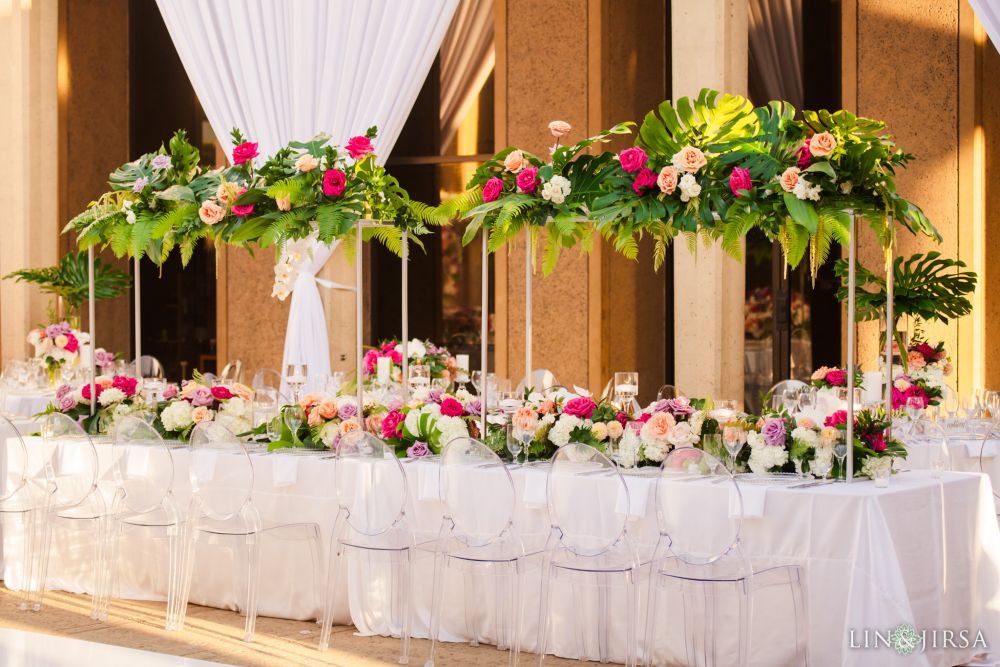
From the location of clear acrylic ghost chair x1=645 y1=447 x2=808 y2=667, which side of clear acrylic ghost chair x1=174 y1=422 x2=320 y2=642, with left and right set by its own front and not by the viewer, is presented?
right

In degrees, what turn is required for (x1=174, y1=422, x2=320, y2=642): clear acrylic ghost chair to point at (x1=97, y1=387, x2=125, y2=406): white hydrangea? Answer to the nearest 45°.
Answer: approximately 90° to its left

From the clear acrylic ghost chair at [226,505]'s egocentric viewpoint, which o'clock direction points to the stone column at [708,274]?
The stone column is roughly at 12 o'clock from the clear acrylic ghost chair.

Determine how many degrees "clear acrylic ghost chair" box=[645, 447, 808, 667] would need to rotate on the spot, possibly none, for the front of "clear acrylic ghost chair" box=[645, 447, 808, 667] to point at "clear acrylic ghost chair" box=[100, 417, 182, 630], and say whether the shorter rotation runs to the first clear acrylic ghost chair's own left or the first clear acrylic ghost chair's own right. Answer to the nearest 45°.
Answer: approximately 135° to the first clear acrylic ghost chair's own left

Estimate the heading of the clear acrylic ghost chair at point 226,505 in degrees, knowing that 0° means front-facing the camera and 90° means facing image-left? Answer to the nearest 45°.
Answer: approximately 225°

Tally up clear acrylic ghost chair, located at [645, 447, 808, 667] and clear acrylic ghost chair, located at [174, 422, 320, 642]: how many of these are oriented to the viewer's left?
0

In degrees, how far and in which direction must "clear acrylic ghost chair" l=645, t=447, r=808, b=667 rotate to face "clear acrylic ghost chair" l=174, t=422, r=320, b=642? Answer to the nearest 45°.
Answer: approximately 135° to its left

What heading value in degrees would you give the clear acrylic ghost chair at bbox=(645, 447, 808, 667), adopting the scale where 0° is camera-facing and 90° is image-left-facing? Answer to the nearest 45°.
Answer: approximately 225°

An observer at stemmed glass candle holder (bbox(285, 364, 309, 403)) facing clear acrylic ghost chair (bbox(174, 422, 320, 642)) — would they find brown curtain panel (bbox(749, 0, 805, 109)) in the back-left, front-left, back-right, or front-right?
back-left

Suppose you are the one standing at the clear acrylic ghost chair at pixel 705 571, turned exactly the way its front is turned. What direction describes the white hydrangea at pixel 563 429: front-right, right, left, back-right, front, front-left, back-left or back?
left

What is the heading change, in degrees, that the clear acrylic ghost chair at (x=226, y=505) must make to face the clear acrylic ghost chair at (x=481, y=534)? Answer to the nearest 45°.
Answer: approximately 90° to its right

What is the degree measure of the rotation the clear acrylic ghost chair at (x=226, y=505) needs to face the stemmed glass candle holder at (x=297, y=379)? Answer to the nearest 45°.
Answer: approximately 45° to its left
